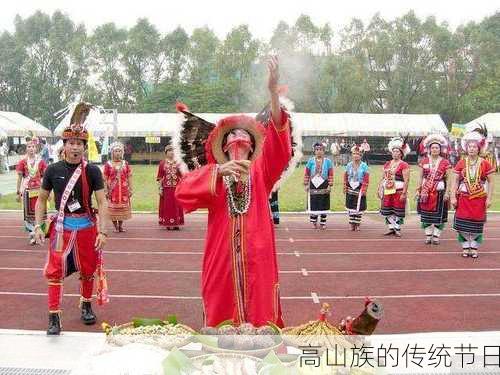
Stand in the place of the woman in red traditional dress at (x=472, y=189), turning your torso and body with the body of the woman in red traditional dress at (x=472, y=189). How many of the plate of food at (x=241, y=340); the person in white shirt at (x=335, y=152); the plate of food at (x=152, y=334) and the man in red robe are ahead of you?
3

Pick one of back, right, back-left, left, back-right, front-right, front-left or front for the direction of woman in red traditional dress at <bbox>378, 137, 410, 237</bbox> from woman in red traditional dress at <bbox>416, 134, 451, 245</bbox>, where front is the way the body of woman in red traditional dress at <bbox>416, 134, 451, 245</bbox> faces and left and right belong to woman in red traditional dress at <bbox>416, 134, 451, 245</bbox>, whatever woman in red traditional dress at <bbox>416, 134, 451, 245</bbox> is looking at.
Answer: back-right

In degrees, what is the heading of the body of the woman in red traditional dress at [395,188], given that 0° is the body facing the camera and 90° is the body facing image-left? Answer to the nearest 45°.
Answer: approximately 45°

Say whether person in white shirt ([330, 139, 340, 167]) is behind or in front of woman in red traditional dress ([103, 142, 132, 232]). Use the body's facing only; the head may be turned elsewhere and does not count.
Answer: behind

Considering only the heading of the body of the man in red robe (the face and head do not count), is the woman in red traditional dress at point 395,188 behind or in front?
behind

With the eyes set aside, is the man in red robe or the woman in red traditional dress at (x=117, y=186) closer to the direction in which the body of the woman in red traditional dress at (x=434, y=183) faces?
the man in red robe

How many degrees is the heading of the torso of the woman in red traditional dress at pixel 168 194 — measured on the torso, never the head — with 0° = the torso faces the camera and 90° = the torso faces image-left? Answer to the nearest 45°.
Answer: approximately 0°

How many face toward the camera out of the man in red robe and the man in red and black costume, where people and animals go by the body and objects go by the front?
2

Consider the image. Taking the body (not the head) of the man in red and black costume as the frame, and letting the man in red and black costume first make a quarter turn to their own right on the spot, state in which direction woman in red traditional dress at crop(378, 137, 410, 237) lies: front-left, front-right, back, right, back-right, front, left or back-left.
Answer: back-right

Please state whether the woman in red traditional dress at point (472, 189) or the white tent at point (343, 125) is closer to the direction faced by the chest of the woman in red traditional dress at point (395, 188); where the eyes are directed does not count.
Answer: the woman in red traditional dress
